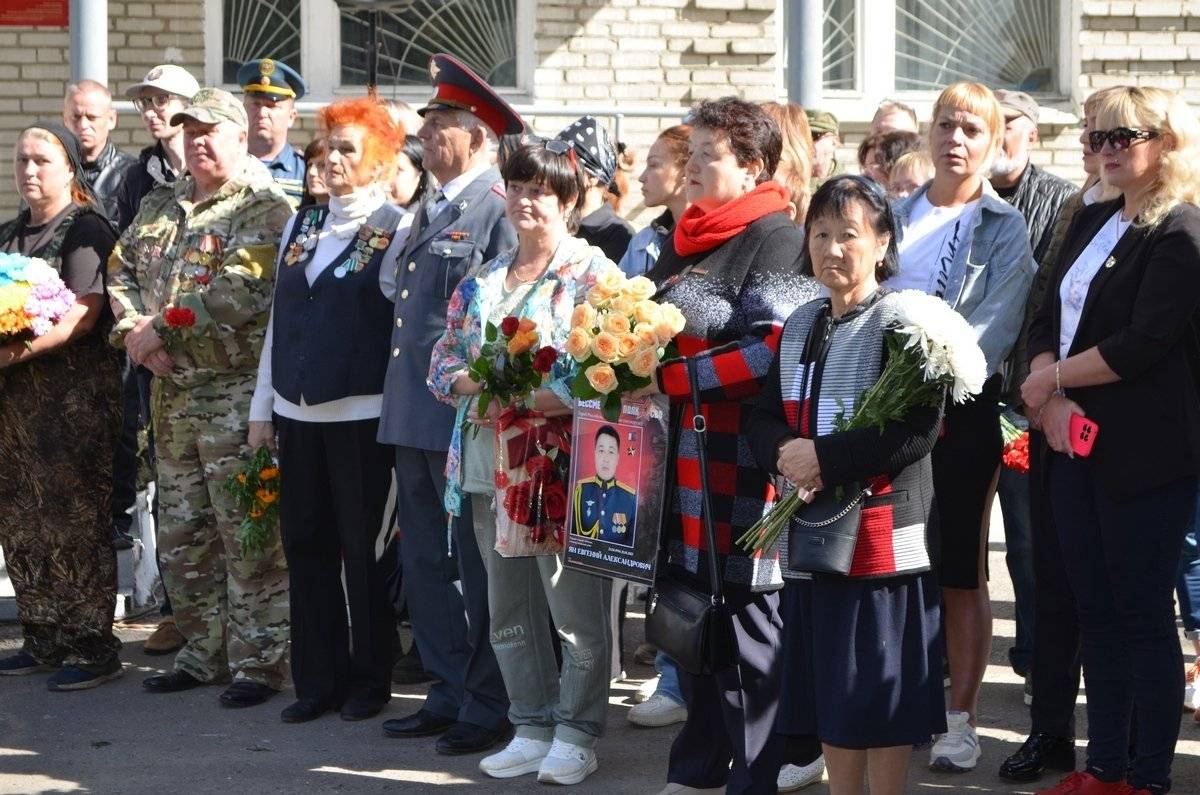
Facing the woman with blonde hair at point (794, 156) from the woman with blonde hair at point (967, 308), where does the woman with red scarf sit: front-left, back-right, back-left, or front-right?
front-left

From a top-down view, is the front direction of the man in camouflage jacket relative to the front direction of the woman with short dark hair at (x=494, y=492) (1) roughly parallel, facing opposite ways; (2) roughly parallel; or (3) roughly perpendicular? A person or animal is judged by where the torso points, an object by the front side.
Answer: roughly parallel

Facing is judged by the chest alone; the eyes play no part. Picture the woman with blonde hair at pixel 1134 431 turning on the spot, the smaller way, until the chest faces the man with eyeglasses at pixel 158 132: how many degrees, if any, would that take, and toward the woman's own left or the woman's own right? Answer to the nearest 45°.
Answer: approximately 90° to the woman's own right

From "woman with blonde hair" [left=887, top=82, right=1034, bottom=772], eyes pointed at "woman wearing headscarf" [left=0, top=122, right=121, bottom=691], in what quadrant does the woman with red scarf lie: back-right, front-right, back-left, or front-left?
front-left

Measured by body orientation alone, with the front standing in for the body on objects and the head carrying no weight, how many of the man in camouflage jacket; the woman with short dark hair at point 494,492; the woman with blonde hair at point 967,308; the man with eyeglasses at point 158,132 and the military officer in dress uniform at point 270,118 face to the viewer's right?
0

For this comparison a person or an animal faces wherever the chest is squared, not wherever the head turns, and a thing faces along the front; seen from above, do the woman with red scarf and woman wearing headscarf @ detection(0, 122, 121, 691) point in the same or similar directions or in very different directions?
same or similar directions

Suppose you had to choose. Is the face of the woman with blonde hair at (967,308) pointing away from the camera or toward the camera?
toward the camera

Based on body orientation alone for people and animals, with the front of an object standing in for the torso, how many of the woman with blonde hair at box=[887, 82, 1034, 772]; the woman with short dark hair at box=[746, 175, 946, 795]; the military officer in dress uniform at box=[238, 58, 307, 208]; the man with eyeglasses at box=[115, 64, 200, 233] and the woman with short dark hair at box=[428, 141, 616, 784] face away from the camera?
0

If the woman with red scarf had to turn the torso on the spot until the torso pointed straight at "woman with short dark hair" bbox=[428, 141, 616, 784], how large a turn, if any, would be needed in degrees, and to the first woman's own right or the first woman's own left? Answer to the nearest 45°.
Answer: approximately 90° to the first woman's own right

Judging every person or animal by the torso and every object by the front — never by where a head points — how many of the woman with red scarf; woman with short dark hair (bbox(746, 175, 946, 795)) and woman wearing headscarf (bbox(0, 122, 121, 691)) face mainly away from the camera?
0

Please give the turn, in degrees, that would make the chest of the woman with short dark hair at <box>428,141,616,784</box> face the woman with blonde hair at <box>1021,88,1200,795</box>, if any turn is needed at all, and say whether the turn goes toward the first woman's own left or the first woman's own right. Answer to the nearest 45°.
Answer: approximately 90° to the first woman's own left

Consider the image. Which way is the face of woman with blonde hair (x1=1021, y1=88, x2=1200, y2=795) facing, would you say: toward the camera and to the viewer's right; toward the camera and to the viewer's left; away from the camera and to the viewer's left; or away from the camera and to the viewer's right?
toward the camera and to the viewer's left

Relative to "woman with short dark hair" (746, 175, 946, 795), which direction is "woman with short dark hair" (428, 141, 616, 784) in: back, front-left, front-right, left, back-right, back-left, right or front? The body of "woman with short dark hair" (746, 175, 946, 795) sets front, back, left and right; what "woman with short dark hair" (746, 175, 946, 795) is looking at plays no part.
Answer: right

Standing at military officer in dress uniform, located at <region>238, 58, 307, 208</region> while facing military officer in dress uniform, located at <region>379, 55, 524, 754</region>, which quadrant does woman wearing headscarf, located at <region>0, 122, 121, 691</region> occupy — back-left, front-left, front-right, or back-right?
front-right

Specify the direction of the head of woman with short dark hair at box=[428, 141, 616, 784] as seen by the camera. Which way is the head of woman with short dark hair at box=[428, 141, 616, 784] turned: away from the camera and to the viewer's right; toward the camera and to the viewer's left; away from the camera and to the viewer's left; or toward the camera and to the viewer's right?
toward the camera and to the viewer's left
